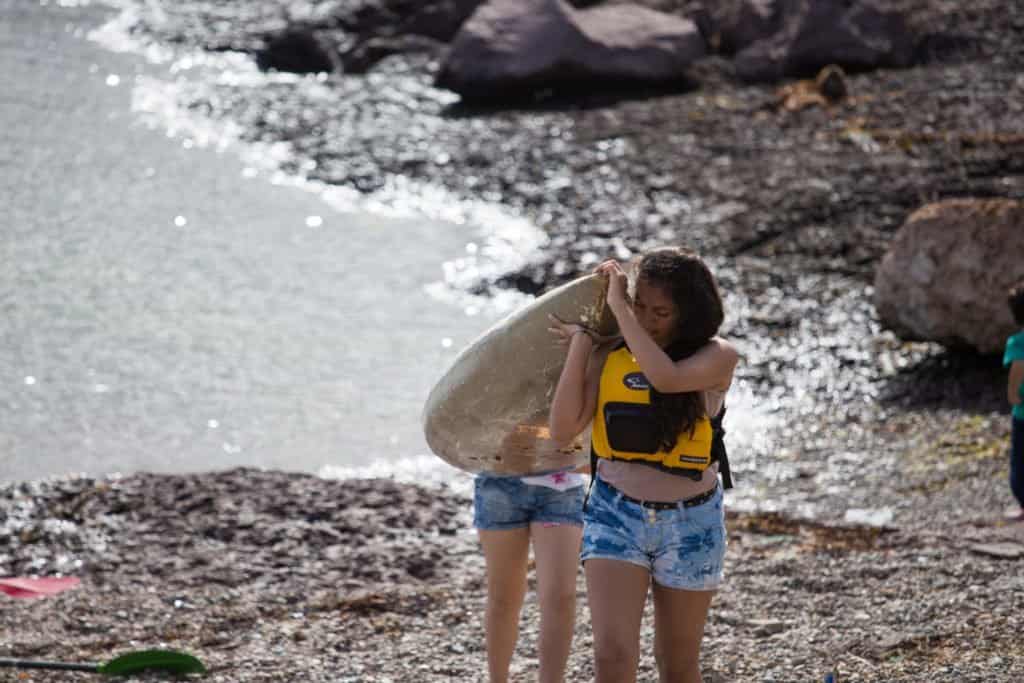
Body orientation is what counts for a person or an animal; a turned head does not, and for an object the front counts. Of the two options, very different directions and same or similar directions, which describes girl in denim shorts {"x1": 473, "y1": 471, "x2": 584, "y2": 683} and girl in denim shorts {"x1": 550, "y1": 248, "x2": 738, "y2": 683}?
same or similar directions

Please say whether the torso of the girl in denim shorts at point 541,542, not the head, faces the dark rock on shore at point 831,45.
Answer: no

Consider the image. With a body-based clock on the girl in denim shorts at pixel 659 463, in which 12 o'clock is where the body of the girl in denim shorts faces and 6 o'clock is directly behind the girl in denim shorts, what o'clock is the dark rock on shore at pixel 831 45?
The dark rock on shore is roughly at 6 o'clock from the girl in denim shorts.

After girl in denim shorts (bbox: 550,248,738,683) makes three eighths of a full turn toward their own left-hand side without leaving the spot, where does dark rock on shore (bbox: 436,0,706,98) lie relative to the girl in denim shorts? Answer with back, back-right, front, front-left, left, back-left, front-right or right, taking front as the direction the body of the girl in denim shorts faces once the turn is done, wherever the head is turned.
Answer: front-left

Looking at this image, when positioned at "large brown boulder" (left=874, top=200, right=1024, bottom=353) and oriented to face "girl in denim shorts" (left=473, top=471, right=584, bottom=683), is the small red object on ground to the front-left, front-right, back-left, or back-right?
front-right

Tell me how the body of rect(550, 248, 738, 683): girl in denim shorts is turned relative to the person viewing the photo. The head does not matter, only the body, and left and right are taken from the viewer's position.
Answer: facing the viewer

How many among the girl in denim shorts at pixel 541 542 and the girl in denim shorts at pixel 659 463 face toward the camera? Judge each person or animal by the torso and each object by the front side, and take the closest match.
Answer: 2

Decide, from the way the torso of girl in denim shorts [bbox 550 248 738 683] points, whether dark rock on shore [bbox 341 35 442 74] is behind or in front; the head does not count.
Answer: behind

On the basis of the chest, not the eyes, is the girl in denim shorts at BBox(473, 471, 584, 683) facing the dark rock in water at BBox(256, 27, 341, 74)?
no

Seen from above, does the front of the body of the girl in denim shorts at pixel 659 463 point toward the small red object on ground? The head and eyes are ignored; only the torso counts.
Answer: no

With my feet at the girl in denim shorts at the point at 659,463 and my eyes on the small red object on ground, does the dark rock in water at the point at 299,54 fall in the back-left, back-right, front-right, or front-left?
front-right

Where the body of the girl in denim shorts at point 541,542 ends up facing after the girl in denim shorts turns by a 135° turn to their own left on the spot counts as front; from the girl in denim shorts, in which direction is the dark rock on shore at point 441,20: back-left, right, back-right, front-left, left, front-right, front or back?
front-left

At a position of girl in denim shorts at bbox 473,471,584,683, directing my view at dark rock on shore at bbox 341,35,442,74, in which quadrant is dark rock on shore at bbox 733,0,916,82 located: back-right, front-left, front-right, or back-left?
front-right

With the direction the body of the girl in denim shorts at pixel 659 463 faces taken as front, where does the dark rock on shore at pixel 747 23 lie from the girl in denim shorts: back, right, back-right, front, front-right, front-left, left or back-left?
back

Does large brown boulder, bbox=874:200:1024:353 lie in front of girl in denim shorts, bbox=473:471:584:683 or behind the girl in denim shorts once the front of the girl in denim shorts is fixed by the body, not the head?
behind

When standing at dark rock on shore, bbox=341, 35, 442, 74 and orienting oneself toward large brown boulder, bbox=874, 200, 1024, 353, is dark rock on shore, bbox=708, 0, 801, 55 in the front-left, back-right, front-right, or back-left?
front-left

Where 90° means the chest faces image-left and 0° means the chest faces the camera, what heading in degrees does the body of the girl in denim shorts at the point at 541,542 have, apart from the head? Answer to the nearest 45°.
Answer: approximately 0°

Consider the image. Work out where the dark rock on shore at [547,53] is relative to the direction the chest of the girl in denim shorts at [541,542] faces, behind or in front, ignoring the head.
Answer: behind
